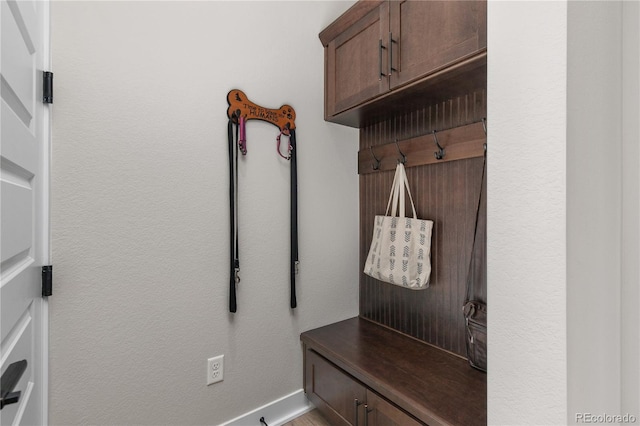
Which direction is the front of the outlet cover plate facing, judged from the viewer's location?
facing the viewer and to the right of the viewer

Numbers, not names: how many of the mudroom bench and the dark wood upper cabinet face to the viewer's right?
0

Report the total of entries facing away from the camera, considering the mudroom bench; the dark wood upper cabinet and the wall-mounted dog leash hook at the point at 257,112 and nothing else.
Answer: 0

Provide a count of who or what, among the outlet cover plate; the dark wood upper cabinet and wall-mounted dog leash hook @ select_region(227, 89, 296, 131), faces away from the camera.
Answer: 0

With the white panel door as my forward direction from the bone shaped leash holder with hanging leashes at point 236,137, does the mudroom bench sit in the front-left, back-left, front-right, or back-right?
back-left

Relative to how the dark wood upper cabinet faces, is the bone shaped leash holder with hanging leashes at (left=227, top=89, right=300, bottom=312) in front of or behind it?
in front

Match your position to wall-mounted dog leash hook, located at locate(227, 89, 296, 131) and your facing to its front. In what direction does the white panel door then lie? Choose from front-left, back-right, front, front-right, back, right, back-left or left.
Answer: right

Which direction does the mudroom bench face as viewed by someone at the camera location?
facing the viewer and to the left of the viewer

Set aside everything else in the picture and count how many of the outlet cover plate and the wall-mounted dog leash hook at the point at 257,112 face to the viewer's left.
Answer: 0

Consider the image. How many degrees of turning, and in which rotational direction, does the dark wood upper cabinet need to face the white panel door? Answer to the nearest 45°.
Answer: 0° — it already faces it

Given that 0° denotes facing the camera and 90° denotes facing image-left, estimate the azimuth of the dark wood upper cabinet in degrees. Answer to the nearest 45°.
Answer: approximately 45°
